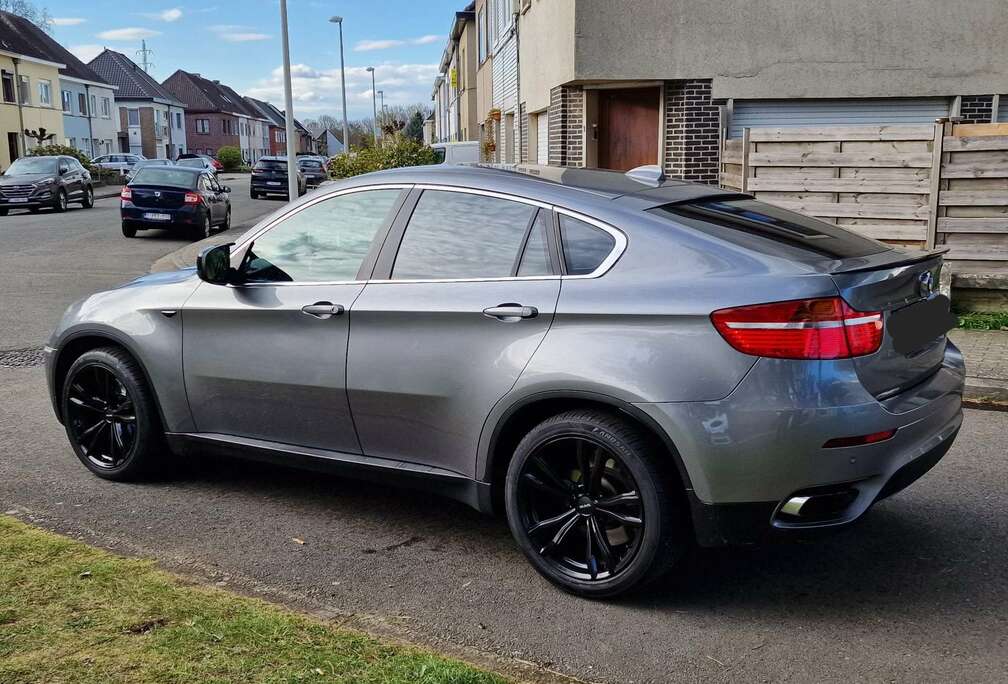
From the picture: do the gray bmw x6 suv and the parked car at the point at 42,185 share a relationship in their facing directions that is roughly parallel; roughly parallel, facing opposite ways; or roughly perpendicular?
roughly perpendicular

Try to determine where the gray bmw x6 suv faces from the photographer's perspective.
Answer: facing away from the viewer and to the left of the viewer

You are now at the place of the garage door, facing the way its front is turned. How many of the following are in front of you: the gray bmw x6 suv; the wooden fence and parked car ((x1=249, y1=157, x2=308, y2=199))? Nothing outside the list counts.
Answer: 2

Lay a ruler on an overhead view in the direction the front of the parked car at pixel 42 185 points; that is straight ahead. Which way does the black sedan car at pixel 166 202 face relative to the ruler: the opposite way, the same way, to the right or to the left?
the opposite way

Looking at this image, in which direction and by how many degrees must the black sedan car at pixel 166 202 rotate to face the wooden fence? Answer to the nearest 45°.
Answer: approximately 90° to its right

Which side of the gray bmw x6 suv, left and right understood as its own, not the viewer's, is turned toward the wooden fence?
right

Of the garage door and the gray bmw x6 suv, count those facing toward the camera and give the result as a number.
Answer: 1

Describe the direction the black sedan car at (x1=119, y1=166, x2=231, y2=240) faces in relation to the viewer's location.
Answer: facing away from the viewer and to the right of the viewer

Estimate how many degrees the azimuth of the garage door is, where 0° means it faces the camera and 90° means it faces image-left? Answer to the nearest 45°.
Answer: approximately 0°

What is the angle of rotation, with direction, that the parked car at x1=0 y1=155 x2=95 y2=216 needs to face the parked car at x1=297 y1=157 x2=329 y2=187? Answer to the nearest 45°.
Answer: approximately 180°

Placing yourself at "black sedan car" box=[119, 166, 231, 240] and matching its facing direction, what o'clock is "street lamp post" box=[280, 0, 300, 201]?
The street lamp post is roughly at 1 o'clock from the black sedan car.
